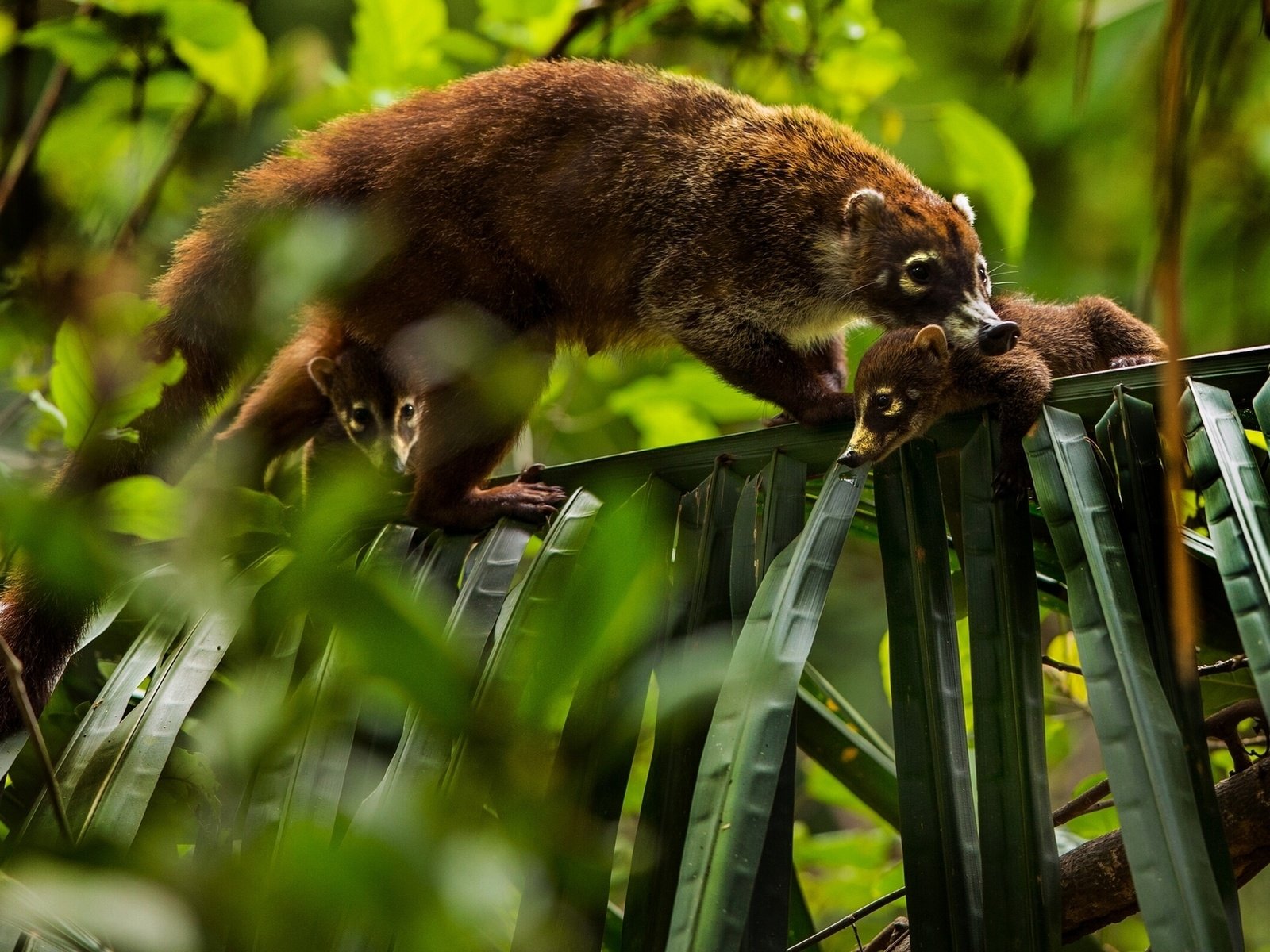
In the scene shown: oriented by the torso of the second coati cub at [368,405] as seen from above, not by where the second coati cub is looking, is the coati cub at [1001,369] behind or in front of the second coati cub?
in front

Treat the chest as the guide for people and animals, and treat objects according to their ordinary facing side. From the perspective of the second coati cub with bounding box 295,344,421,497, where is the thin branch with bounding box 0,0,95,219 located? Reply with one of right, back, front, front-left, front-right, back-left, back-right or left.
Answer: back-right

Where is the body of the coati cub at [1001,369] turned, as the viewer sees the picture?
to the viewer's left

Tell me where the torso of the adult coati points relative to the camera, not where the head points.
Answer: to the viewer's right

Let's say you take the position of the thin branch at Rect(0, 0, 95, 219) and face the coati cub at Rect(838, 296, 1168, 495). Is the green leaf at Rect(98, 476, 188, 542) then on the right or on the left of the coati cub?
right

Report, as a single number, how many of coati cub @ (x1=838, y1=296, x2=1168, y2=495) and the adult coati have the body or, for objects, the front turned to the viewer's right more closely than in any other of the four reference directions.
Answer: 1

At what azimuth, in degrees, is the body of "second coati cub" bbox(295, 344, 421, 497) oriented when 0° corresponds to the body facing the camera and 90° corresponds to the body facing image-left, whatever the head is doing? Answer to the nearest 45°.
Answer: approximately 315°

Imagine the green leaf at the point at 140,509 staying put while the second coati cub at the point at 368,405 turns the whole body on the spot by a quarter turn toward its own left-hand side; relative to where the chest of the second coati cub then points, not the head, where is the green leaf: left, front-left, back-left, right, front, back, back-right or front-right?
back-right

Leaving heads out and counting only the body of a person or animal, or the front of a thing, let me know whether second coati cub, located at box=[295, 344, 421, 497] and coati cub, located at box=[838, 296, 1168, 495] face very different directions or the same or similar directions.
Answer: very different directions

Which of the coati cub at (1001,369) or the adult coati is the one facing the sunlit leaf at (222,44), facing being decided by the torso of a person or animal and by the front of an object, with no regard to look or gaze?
the coati cub

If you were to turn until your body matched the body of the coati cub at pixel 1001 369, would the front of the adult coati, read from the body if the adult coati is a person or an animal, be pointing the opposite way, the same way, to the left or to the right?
the opposite way

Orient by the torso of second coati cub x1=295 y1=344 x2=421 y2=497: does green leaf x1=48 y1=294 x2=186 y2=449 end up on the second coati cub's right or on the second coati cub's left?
on the second coati cub's right

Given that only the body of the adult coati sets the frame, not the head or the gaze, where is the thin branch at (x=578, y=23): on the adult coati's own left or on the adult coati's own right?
on the adult coati's own left
